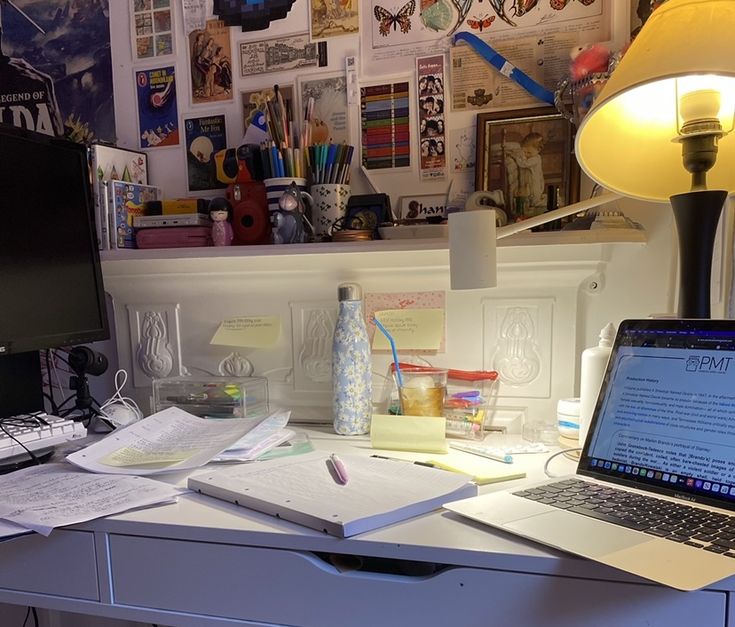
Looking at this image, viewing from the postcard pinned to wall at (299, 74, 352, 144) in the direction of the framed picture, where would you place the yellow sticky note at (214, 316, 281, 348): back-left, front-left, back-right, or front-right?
back-right

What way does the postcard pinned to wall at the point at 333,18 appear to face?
toward the camera

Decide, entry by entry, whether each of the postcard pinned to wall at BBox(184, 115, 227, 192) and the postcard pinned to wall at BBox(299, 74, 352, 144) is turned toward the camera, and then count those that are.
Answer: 2

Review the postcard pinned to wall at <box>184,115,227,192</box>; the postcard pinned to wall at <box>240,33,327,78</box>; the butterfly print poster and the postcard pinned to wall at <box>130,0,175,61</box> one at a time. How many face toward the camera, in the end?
4

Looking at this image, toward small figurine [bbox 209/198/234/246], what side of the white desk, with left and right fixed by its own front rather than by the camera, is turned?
back

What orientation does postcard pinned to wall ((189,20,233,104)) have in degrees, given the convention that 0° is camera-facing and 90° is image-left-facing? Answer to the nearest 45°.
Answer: approximately 0°

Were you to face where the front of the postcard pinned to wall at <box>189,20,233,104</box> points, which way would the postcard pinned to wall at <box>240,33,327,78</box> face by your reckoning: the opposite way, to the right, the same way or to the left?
the same way

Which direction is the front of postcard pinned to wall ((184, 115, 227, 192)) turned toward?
toward the camera

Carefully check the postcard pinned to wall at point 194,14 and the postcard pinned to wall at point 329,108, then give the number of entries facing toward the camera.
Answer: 2

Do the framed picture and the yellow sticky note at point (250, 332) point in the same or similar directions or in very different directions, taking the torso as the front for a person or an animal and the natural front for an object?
same or similar directions

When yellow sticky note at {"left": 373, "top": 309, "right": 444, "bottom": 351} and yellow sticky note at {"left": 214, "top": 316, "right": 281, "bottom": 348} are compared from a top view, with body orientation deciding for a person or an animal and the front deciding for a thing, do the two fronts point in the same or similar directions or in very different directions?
same or similar directions

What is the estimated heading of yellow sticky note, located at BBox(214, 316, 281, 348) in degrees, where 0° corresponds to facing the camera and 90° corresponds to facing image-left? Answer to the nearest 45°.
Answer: approximately 0°

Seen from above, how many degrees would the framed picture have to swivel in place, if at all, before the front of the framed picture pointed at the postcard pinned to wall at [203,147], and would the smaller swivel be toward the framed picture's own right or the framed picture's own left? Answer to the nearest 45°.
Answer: approximately 90° to the framed picture's own right

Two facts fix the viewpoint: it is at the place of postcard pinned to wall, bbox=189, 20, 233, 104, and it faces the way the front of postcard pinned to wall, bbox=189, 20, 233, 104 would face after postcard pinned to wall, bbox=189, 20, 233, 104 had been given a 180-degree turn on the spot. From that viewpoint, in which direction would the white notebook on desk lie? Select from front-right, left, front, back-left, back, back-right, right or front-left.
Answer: back

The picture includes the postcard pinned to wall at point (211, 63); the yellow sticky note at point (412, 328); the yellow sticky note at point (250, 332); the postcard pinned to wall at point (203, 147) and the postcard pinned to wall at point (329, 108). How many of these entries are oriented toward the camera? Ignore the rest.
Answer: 5

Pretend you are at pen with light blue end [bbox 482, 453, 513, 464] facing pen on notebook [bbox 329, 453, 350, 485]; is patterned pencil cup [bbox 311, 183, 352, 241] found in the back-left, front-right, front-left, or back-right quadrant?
front-right

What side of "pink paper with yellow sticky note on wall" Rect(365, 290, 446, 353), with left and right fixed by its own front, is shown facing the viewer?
front

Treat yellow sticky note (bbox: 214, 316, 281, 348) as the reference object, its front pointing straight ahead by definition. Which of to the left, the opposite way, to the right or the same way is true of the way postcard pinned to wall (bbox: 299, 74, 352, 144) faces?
the same way
